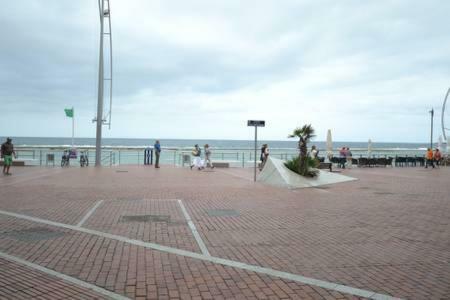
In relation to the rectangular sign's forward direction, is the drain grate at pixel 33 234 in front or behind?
in front

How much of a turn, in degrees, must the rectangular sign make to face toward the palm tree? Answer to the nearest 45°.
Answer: approximately 90° to its left

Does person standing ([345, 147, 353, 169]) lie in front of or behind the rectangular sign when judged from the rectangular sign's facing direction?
behind

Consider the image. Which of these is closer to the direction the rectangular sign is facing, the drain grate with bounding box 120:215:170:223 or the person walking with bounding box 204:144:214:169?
the drain grate

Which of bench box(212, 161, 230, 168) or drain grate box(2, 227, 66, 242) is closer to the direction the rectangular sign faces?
the drain grate

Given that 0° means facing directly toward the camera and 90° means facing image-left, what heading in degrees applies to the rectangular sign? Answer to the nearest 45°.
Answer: approximately 0°

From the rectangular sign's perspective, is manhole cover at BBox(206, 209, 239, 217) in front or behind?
in front

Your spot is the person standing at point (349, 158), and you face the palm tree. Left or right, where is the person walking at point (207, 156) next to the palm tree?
right

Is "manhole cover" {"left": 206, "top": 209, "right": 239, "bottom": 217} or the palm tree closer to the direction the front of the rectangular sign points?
the manhole cover

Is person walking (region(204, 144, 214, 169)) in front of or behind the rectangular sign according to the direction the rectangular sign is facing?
behind

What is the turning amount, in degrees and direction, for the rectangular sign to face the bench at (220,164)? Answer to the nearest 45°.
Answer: approximately 180°
